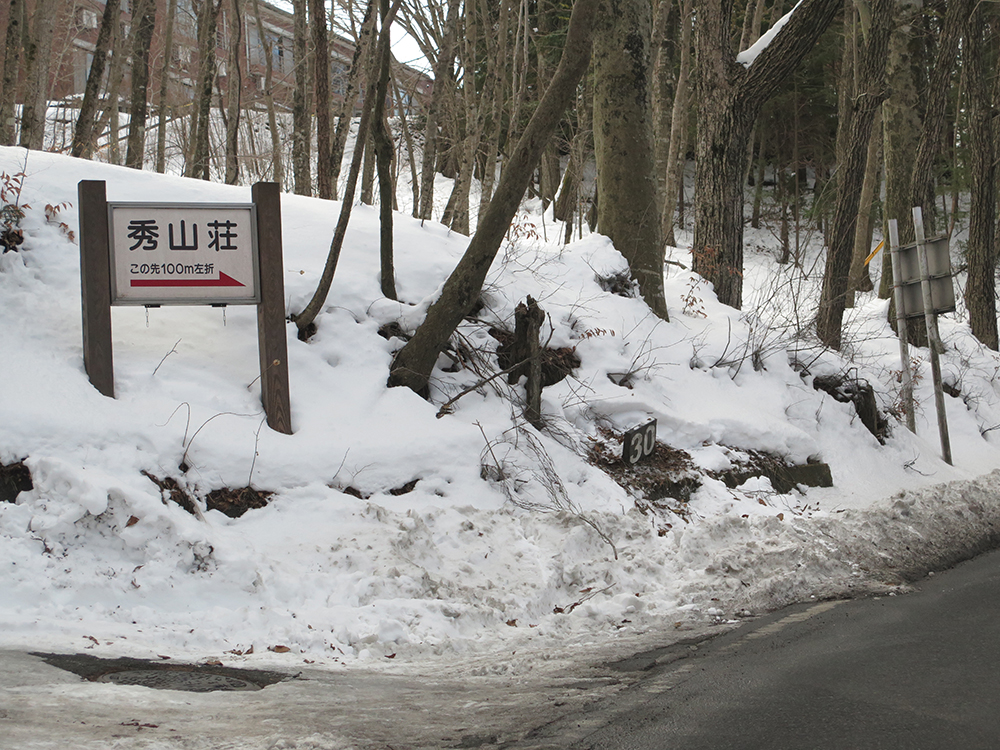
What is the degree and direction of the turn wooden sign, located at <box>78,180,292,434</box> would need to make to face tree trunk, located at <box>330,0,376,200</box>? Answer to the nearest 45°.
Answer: approximately 180°

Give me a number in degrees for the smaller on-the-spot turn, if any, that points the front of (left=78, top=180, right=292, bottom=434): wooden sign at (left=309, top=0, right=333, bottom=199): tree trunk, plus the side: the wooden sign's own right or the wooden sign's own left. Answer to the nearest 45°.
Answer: approximately 180°

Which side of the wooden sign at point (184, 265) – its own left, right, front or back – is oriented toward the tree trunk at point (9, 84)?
back

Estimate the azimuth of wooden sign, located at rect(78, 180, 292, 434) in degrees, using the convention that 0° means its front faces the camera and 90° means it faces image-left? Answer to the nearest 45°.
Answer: approximately 0°

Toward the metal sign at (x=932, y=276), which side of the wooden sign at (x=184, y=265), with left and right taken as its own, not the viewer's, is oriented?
left

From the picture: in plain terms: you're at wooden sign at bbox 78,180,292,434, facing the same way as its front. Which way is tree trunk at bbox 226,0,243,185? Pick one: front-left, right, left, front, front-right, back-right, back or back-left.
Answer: back

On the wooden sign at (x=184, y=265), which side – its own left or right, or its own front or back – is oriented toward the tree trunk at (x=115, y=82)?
back
